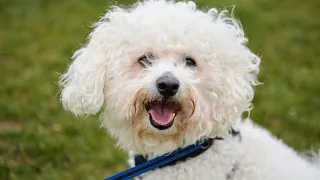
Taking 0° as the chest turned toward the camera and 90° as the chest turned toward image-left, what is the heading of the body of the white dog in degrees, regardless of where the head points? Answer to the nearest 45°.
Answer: approximately 45°
